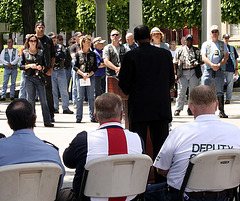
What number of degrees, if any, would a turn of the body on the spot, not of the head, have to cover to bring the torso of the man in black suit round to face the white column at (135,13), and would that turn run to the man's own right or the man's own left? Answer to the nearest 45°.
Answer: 0° — they already face it

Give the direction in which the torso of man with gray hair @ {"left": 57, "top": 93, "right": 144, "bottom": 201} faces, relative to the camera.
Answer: away from the camera

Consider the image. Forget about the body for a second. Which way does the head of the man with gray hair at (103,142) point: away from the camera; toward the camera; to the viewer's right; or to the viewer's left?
away from the camera

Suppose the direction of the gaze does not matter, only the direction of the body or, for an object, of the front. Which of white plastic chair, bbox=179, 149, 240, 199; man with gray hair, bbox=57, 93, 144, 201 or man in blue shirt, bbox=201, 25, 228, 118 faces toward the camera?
the man in blue shirt

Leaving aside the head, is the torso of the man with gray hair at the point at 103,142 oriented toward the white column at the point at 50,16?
yes

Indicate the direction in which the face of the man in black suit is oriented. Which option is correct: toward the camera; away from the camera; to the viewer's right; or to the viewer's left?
away from the camera

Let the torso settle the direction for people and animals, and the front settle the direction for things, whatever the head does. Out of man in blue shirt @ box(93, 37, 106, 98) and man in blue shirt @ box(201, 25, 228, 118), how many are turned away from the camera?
0

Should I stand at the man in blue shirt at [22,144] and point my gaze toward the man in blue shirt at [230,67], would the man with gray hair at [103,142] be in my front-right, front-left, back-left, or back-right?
front-right

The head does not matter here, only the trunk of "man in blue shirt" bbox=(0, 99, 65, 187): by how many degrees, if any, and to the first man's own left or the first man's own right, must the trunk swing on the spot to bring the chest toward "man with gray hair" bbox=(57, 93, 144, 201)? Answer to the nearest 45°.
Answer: approximately 90° to the first man's own right

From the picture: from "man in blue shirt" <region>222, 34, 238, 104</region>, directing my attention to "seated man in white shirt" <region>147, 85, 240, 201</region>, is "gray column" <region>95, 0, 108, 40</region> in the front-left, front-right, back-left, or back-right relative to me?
back-right

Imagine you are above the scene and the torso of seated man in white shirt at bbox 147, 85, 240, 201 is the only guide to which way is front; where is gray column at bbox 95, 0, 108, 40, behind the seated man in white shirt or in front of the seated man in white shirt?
in front

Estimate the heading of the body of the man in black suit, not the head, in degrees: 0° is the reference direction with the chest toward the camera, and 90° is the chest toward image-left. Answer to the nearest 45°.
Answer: approximately 180°

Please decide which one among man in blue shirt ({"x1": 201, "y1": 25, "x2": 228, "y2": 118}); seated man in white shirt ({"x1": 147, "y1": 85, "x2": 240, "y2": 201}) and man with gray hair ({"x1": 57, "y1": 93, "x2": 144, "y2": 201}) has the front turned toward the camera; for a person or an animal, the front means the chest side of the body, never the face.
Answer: the man in blue shirt

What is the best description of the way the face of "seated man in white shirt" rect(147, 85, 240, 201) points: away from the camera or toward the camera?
away from the camera

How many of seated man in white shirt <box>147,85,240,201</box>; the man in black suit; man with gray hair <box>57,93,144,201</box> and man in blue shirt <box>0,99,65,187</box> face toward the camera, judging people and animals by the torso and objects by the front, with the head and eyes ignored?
0

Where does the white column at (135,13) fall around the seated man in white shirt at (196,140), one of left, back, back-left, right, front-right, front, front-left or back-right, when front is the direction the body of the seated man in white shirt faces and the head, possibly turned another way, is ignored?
front

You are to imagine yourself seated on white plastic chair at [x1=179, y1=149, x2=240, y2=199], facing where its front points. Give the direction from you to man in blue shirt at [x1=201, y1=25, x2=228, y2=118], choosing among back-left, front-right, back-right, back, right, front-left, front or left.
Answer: front

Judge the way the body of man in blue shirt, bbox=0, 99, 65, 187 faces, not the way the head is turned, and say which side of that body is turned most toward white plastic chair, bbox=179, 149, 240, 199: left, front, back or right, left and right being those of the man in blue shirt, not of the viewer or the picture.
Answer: right

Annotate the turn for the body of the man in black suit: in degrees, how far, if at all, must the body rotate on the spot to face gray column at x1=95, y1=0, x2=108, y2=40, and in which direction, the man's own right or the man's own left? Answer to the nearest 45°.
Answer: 0° — they already face it

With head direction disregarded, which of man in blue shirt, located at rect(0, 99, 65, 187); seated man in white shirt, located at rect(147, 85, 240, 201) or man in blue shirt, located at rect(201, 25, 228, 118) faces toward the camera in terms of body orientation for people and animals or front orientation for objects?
man in blue shirt, located at rect(201, 25, 228, 118)

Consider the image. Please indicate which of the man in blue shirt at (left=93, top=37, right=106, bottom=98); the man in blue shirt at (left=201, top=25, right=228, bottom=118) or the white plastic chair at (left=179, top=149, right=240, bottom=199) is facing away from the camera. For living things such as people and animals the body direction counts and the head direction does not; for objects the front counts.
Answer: the white plastic chair

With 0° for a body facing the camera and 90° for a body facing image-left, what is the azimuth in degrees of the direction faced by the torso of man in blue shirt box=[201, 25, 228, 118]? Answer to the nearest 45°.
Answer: approximately 0°
